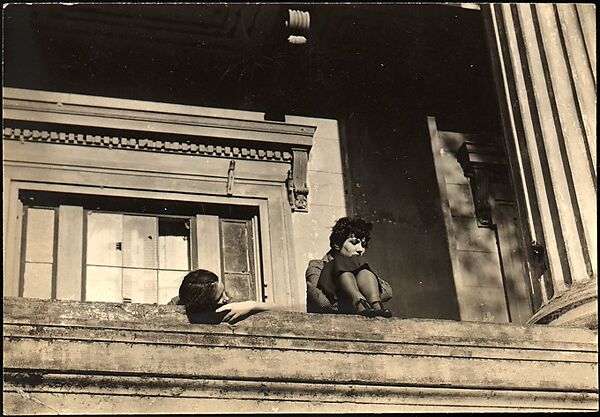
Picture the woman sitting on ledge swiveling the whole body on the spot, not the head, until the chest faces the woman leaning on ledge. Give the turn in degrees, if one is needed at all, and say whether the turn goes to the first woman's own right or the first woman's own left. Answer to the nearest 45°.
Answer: approximately 90° to the first woman's own right

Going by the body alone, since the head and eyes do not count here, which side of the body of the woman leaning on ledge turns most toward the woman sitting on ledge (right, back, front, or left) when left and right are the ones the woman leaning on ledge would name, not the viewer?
left

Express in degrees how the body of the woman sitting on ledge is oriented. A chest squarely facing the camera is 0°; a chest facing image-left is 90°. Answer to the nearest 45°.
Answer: approximately 315°

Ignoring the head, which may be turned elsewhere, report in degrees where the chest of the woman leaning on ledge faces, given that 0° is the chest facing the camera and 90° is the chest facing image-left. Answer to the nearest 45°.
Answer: approximately 315°
